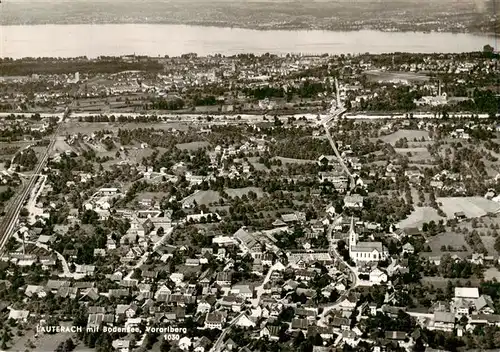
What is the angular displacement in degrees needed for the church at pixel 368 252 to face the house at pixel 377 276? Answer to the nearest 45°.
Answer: approximately 90° to its left

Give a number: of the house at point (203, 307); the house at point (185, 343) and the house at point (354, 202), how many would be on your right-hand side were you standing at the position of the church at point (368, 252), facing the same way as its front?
1

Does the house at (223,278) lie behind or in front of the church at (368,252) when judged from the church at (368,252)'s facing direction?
in front

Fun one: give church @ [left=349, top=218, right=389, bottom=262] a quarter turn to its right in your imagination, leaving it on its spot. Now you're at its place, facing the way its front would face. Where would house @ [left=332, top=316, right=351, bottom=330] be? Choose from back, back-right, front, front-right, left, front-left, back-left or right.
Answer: back

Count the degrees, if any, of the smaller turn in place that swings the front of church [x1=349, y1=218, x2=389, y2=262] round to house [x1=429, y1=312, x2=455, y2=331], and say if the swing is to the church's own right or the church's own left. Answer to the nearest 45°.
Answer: approximately 135° to the church's own left

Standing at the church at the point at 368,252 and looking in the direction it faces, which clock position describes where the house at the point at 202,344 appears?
The house is roughly at 10 o'clock from the church.

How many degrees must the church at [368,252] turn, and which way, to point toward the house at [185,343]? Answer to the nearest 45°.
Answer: approximately 45° to its left

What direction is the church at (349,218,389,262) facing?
to the viewer's left

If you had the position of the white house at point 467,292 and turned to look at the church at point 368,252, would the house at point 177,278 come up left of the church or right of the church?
left

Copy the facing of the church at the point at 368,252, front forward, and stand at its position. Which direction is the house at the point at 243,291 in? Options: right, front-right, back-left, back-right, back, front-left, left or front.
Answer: front-left

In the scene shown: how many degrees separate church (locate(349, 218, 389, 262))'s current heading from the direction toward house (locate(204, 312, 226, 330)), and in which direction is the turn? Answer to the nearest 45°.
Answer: approximately 45° to its left
